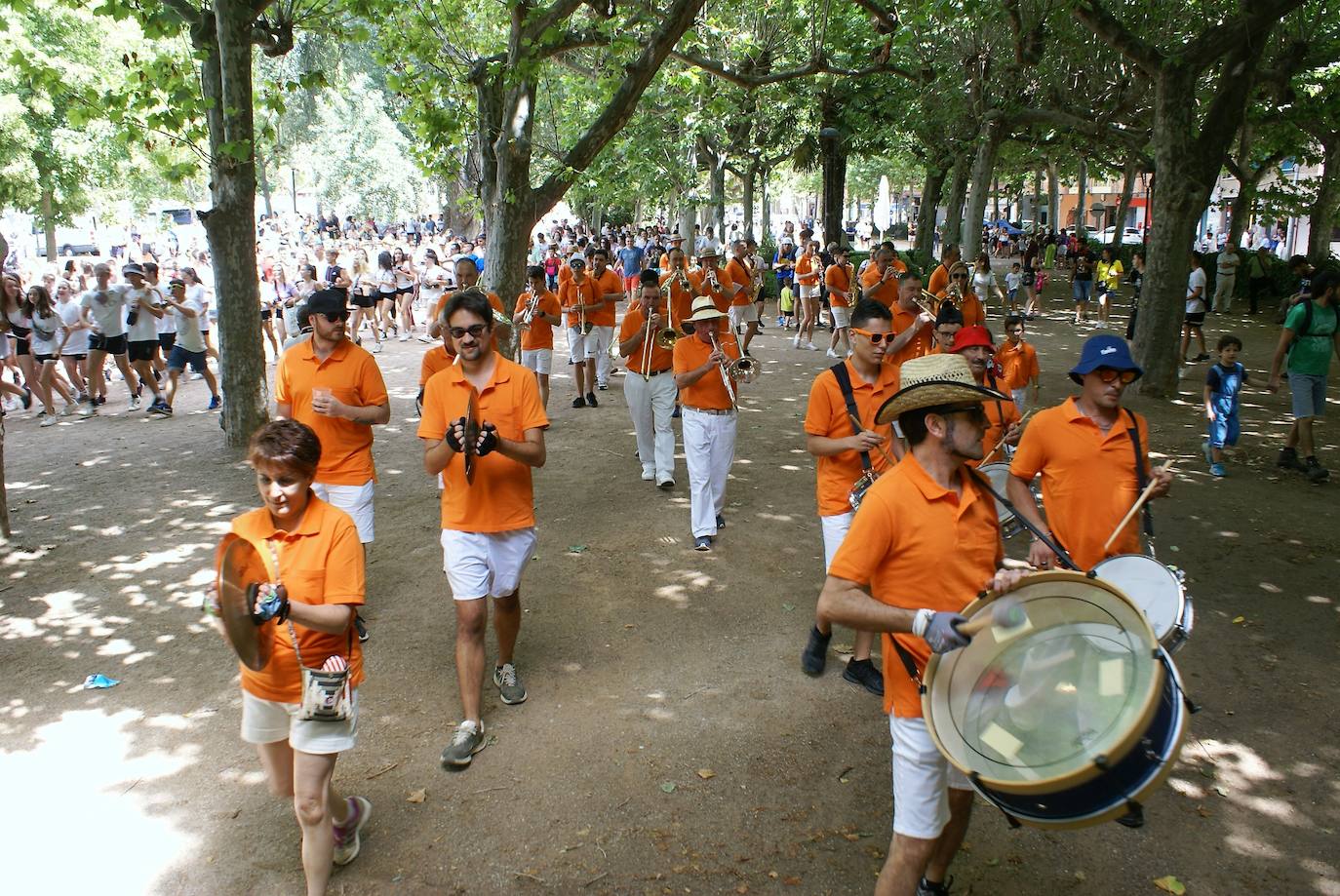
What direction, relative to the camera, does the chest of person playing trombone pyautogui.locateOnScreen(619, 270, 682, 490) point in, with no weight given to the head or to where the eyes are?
toward the camera

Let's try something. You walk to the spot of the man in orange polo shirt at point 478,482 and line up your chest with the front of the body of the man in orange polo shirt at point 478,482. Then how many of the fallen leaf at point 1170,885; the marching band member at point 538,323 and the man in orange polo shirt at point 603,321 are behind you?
2

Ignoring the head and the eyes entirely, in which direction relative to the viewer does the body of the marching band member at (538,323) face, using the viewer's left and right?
facing the viewer

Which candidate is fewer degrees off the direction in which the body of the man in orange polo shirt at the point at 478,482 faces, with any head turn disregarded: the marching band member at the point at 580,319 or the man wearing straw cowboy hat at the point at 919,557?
the man wearing straw cowboy hat

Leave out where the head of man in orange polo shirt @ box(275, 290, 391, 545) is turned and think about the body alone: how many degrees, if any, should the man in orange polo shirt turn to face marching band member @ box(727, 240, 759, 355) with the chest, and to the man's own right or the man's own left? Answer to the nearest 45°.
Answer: approximately 135° to the man's own left

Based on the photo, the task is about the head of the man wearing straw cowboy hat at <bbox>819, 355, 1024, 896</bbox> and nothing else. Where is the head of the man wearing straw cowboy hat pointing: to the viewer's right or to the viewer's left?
to the viewer's right

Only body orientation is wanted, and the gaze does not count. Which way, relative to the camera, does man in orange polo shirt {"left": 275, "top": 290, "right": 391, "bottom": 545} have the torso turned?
toward the camera

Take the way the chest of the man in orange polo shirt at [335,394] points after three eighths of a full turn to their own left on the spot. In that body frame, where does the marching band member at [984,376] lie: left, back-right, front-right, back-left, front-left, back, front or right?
front-right

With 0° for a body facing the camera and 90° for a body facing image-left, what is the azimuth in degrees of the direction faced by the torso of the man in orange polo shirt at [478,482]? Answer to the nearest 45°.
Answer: approximately 0°

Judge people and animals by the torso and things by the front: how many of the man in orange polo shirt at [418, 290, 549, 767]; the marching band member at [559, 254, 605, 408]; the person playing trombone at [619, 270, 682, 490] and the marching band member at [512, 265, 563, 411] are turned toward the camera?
4

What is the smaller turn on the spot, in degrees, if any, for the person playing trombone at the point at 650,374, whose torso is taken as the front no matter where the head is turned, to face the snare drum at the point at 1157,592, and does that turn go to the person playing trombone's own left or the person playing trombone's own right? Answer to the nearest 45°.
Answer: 0° — they already face it

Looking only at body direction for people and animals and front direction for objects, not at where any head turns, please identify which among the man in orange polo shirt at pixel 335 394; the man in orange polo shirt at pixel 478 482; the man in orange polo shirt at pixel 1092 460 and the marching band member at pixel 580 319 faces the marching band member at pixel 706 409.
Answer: the marching band member at pixel 580 319
